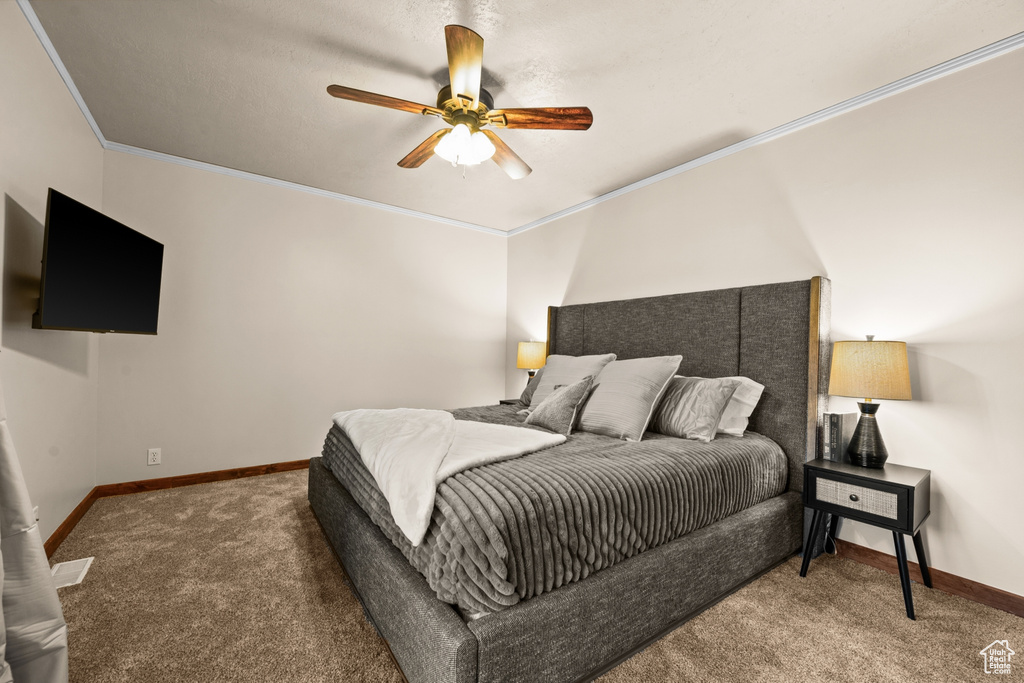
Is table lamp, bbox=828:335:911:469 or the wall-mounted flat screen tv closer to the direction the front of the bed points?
the wall-mounted flat screen tv

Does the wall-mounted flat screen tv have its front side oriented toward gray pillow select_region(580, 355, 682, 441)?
yes

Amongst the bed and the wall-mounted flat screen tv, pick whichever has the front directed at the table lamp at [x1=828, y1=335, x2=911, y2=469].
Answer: the wall-mounted flat screen tv

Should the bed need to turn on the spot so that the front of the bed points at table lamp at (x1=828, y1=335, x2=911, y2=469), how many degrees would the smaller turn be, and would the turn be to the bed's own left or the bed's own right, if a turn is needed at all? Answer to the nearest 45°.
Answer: approximately 135° to the bed's own left
